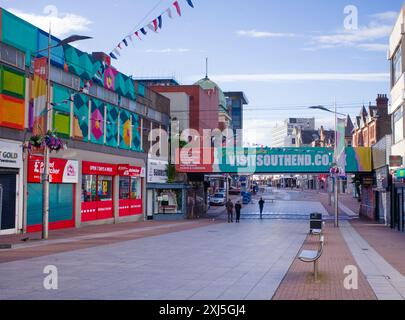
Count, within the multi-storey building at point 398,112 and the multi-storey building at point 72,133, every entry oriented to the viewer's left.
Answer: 1

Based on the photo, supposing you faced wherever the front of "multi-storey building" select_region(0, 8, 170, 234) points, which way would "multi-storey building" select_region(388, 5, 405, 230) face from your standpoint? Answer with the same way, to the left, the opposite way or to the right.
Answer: the opposite way

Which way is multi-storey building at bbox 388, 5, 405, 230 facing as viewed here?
to the viewer's left
